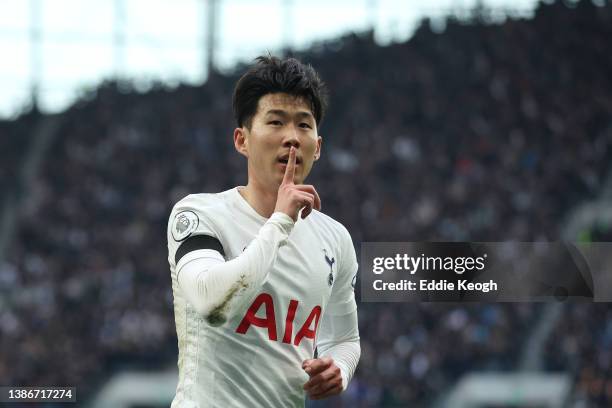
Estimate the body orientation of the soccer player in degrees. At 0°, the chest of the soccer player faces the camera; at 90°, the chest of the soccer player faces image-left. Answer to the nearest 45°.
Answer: approximately 315°

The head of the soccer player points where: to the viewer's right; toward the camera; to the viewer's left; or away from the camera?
toward the camera
